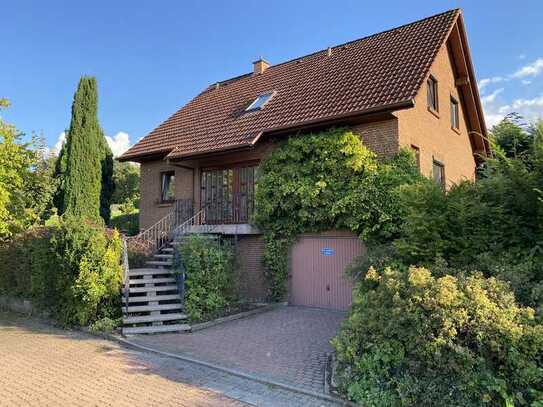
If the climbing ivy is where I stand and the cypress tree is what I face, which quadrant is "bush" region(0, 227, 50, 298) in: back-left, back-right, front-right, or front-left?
front-left

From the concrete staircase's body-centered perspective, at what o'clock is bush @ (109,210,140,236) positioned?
The bush is roughly at 6 o'clock from the concrete staircase.

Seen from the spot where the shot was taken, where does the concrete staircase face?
facing the viewer

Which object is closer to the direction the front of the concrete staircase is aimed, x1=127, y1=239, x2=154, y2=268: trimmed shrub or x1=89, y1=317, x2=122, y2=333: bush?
the bush

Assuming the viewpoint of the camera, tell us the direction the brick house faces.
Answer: facing the viewer and to the left of the viewer

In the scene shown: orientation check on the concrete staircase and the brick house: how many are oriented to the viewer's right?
0

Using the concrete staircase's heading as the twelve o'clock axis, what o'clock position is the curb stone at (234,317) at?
The curb stone is roughly at 9 o'clock from the concrete staircase.

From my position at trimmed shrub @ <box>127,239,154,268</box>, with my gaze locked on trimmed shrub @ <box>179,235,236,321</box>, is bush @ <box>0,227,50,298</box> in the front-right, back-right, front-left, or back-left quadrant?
back-right

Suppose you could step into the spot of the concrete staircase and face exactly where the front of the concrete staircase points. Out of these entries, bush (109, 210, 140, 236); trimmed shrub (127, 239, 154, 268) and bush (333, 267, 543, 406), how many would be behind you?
2

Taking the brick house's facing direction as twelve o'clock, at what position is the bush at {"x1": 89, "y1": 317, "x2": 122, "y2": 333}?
The bush is roughly at 12 o'clock from the brick house.

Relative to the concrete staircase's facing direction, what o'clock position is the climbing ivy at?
The climbing ivy is roughly at 9 o'clock from the concrete staircase.
